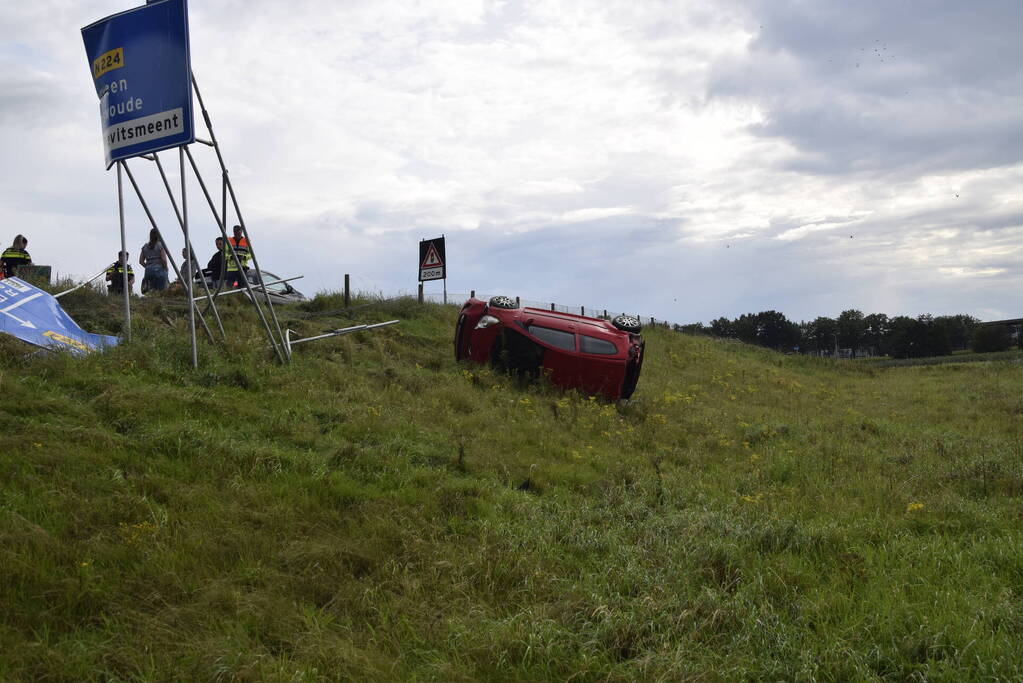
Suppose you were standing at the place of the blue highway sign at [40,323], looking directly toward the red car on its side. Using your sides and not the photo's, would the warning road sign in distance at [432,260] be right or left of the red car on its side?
left

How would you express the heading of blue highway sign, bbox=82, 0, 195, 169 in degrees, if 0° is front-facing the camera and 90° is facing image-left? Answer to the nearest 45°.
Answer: approximately 45°

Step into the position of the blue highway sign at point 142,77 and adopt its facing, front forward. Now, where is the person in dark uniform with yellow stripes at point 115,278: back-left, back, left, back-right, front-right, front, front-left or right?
back-right

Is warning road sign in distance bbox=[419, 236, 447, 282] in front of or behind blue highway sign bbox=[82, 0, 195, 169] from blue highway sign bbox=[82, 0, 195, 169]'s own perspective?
behind

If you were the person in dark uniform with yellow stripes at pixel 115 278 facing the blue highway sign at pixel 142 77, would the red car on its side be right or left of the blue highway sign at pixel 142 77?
left
